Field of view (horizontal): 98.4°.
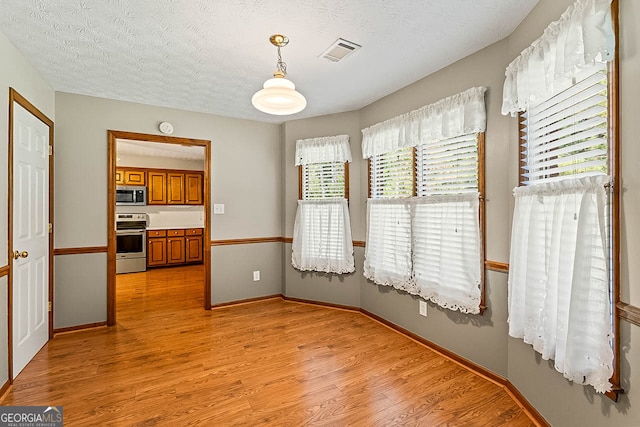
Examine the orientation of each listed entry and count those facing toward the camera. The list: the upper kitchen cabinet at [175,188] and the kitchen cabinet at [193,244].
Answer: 2

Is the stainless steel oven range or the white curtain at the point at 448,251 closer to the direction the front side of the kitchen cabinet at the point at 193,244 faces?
the white curtain

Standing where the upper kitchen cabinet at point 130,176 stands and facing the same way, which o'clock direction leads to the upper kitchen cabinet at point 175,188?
the upper kitchen cabinet at point 175,188 is roughly at 9 o'clock from the upper kitchen cabinet at point 130,176.

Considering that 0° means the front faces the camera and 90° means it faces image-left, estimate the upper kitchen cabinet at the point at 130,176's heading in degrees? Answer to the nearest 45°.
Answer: approximately 0°

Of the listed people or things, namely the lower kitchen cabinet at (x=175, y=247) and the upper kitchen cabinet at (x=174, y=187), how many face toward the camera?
2

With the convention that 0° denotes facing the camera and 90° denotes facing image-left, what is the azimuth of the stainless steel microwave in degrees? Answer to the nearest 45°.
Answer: approximately 0°

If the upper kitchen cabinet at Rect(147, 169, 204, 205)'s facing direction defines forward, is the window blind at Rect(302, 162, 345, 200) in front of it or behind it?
in front
